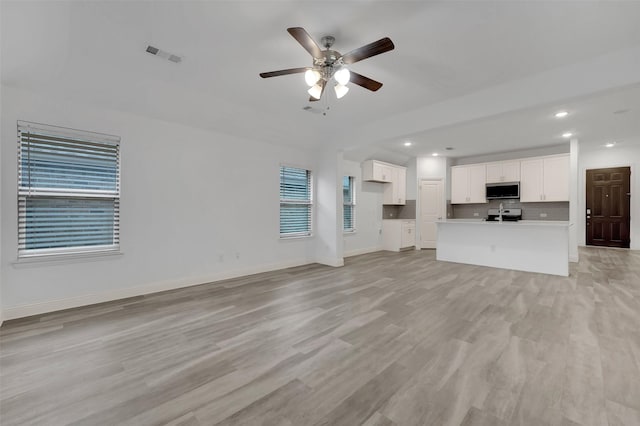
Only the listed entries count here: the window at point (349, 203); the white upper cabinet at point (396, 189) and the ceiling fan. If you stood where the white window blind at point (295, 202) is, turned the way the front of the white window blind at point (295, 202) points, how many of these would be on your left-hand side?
2

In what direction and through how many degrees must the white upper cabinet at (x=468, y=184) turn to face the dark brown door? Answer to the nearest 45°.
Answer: approximately 135° to its left

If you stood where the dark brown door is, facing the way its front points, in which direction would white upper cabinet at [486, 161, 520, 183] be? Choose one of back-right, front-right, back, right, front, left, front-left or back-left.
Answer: front-right

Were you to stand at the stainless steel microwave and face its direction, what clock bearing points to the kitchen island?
The kitchen island is roughly at 12 o'clock from the stainless steel microwave.

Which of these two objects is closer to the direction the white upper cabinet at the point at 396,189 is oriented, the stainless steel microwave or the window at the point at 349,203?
the stainless steel microwave

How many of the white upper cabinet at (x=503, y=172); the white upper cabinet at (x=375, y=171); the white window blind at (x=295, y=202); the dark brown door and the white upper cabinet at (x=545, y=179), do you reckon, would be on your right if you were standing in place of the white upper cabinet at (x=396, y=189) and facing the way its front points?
2

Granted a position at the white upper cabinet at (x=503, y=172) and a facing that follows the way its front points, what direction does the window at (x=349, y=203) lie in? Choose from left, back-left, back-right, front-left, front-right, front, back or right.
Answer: front-right

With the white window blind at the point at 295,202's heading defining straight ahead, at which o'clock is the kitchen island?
The kitchen island is roughly at 11 o'clock from the white window blind.

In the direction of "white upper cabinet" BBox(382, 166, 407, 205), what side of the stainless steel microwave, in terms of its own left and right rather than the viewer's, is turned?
right

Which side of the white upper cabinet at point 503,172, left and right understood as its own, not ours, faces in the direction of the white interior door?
right

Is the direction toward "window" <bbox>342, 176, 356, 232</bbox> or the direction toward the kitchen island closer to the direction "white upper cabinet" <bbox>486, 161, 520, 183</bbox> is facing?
the kitchen island
